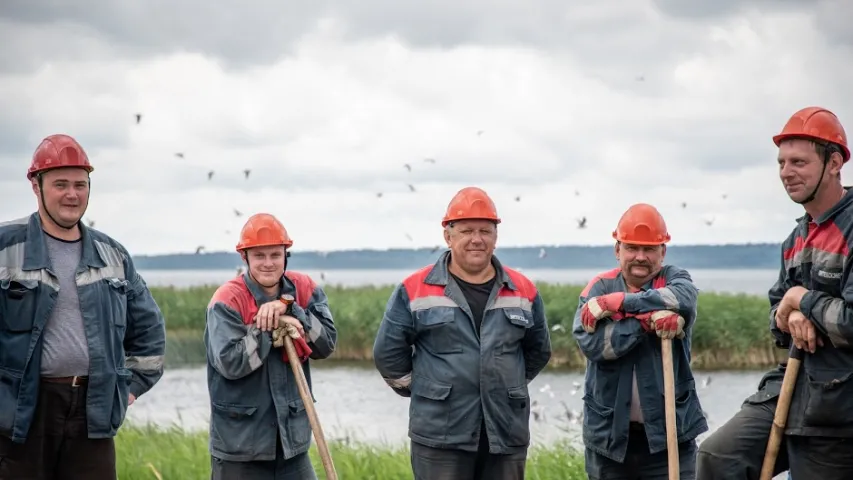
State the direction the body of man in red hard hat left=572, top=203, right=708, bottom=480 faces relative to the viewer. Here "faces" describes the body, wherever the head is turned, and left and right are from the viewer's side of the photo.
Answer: facing the viewer

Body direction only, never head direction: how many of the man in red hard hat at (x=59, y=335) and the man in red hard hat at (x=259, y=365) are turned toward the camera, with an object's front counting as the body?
2

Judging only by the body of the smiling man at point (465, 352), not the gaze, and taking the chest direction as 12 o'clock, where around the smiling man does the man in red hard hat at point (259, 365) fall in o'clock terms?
The man in red hard hat is roughly at 3 o'clock from the smiling man.

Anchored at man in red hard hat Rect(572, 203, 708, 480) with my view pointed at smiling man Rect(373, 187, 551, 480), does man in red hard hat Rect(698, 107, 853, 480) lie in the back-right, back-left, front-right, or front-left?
back-left

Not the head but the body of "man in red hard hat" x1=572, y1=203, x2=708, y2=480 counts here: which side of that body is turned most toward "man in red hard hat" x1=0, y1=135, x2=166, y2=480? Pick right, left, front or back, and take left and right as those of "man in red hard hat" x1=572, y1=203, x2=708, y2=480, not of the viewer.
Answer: right

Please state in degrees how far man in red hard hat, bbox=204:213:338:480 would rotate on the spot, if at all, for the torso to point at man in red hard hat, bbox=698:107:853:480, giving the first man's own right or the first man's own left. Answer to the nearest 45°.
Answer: approximately 45° to the first man's own left

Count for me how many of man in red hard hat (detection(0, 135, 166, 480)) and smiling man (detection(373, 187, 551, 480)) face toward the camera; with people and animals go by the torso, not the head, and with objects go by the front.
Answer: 2

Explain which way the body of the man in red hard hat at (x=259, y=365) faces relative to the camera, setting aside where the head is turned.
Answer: toward the camera

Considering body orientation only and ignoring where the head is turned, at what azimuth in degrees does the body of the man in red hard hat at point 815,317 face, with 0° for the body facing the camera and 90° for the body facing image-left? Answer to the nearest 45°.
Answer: approximately 45°

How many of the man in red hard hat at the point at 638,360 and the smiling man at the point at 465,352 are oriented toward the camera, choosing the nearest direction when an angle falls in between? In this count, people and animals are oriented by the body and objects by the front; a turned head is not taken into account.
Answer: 2

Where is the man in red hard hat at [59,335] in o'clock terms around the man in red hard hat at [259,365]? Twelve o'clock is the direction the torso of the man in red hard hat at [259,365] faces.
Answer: the man in red hard hat at [59,335] is roughly at 3 o'clock from the man in red hard hat at [259,365].

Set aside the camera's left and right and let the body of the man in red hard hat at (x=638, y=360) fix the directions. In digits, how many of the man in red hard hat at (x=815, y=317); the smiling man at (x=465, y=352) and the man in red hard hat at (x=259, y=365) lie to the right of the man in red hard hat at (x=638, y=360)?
2

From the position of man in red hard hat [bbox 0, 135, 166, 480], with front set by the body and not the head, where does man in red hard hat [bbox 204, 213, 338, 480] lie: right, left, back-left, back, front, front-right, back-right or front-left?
left

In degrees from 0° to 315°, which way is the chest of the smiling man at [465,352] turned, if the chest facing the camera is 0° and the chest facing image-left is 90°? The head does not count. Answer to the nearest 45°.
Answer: approximately 0°

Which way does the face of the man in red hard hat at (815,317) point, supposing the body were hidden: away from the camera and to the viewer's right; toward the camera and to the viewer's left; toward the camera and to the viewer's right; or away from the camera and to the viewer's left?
toward the camera and to the viewer's left

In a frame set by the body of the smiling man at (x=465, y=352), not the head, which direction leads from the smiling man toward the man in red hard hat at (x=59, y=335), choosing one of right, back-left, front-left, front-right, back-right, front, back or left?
right
